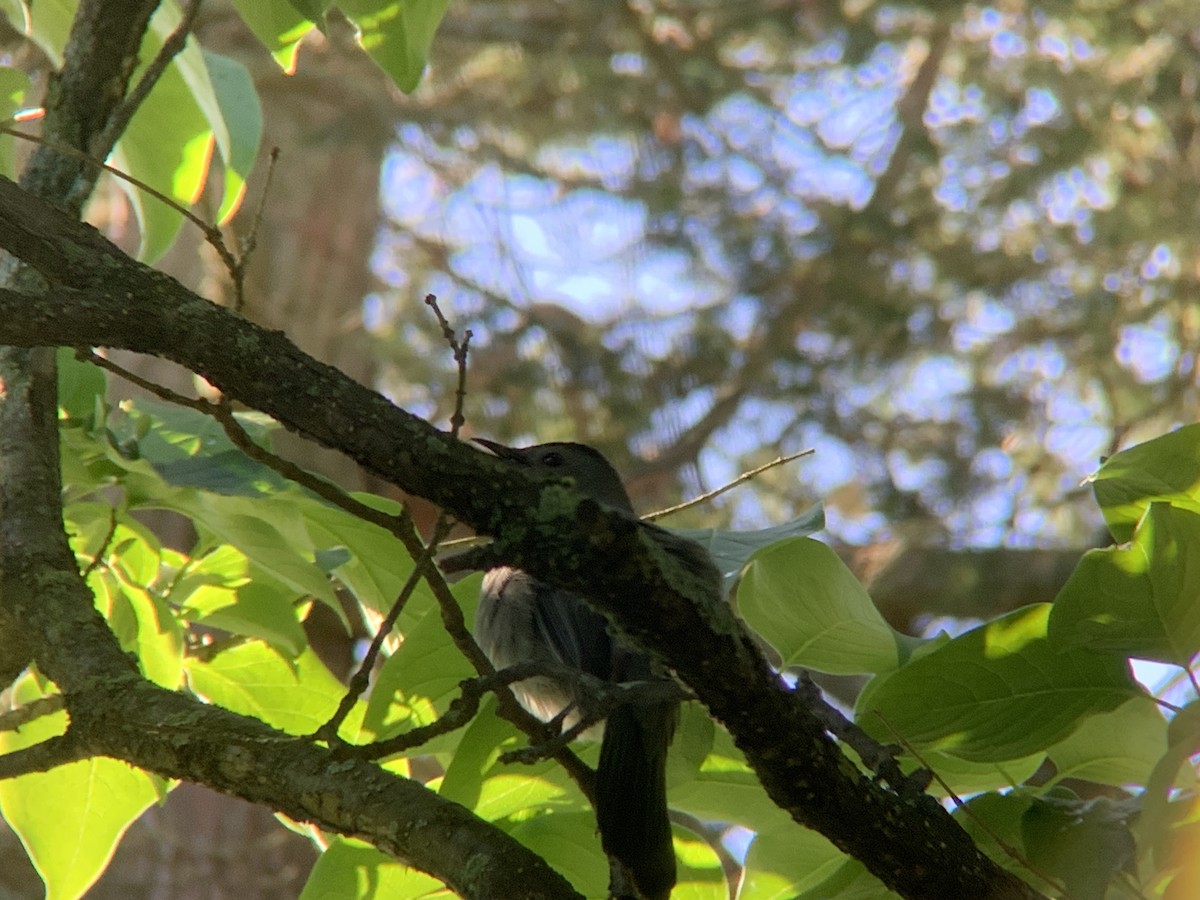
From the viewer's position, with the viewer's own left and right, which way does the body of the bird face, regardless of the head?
facing to the left of the viewer

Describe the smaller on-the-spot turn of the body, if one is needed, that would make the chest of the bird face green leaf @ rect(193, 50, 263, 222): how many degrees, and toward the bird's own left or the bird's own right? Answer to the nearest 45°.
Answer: approximately 45° to the bird's own left

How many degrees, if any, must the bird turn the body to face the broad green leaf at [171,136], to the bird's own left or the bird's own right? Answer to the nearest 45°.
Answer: approximately 45° to the bird's own left

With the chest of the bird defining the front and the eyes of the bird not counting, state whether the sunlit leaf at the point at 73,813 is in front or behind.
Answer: in front

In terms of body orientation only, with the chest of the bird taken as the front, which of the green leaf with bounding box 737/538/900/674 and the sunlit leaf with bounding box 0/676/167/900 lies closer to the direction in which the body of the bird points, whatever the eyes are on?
the sunlit leaf

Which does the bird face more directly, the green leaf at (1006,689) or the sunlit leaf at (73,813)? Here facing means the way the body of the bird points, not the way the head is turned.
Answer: the sunlit leaf
